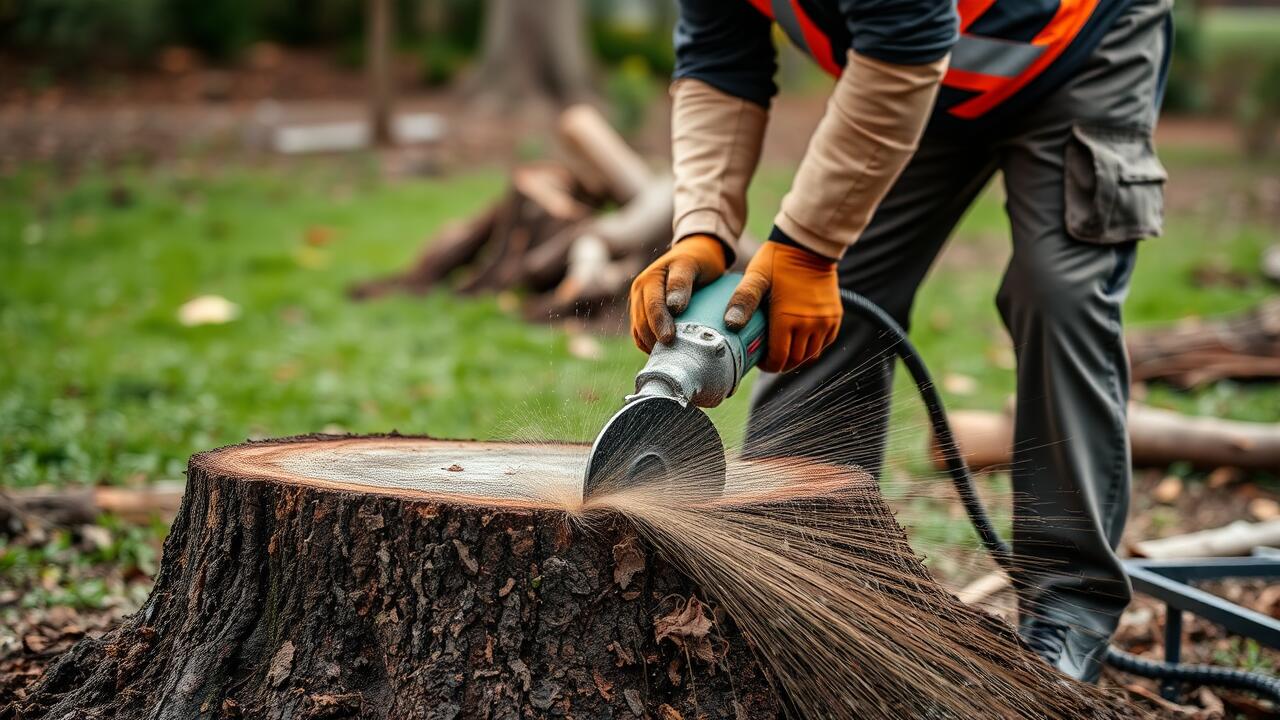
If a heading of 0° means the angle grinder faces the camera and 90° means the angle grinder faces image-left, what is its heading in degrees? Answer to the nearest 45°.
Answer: approximately 45°

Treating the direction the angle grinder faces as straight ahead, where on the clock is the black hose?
The black hose is roughly at 7 o'clock from the angle grinder.

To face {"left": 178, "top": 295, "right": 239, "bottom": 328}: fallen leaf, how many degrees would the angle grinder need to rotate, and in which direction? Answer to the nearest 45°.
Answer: approximately 90° to its right

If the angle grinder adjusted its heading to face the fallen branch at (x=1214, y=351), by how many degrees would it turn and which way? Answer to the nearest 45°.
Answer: approximately 180°

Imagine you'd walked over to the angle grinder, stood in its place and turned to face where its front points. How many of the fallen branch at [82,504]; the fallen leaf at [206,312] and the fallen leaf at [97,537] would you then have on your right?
3

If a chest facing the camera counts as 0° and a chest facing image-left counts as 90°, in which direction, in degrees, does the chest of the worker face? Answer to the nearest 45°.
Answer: approximately 45°

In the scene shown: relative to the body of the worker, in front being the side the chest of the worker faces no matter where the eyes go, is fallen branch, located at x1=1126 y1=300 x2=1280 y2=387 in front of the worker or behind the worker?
behind

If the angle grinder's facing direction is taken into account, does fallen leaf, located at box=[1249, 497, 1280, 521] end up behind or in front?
behind

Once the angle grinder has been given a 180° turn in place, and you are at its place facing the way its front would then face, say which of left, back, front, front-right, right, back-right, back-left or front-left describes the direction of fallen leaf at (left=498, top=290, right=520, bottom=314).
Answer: front-left

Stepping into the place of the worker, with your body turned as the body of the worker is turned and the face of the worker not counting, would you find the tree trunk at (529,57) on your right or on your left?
on your right

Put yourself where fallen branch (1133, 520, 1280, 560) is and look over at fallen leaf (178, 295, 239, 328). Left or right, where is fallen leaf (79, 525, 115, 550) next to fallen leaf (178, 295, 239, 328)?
left

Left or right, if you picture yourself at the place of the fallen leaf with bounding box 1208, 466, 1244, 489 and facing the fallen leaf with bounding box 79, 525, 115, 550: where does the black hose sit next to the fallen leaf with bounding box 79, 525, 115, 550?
left

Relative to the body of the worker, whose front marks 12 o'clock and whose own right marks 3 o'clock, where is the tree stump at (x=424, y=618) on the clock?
The tree stump is roughly at 12 o'clock from the worker.

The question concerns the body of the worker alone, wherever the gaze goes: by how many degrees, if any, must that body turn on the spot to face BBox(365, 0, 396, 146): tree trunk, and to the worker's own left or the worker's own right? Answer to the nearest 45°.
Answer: approximately 90° to the worker's own right

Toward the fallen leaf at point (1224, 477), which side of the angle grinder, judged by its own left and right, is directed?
back
